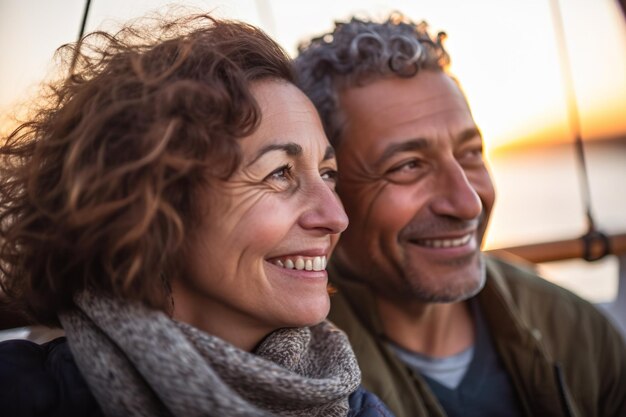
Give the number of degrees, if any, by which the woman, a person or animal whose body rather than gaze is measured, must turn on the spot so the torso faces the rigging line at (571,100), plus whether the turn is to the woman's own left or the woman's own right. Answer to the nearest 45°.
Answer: approximately 90° to the woman's own left

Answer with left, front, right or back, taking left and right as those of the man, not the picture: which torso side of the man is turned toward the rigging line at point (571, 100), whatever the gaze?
left

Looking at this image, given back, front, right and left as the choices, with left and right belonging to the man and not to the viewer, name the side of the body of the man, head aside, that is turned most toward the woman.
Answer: right

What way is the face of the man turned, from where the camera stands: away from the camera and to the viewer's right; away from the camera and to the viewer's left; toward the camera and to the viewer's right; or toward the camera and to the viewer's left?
toward the camera and to the viewer's right

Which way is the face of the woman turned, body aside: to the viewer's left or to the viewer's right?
to the viewer's right

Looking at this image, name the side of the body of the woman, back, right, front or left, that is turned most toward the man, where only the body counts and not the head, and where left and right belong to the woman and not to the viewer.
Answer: left
